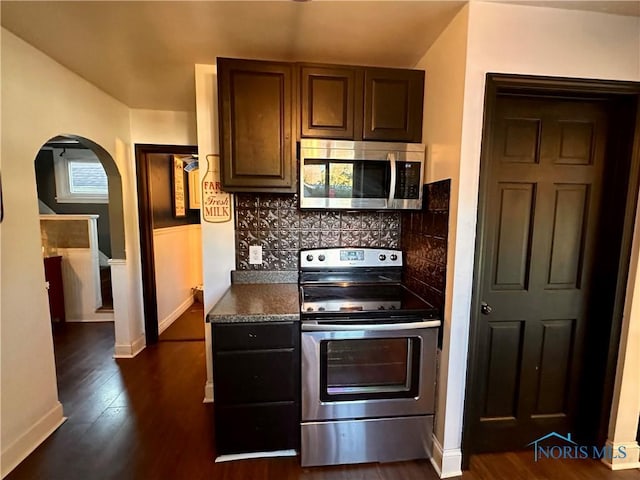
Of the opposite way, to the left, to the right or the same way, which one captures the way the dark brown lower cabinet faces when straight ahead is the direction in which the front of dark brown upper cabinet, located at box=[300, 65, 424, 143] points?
the same way

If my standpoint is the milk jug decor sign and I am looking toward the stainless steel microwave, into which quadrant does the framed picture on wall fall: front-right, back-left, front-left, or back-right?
back-left

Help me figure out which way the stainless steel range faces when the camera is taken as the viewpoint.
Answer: facing the viewer

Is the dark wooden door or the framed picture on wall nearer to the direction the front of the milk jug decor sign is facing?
the dark wooden door

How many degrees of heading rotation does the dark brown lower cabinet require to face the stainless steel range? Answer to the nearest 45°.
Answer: approximately 90° to its left

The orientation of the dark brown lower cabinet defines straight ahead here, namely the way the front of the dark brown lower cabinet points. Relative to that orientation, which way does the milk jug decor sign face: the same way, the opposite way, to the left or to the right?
the same way

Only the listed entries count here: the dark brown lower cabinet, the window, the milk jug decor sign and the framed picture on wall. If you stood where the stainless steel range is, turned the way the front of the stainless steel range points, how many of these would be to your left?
0

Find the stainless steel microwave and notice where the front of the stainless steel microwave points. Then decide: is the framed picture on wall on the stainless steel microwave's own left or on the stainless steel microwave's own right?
on the stainless steel microwave's own right

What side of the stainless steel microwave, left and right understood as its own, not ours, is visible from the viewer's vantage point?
front

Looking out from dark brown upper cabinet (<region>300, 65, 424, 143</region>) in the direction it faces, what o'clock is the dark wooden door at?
The dark wooden door is roughly at 9 o'clock from the dark brown upper cabinet.

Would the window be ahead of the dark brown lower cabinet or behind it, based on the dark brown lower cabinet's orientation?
behind

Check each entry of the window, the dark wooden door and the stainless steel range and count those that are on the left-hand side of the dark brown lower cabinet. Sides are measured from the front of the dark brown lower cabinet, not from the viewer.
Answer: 2

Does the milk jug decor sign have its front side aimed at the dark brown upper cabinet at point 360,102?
no

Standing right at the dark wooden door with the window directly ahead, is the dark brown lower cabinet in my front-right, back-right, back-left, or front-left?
front-left
